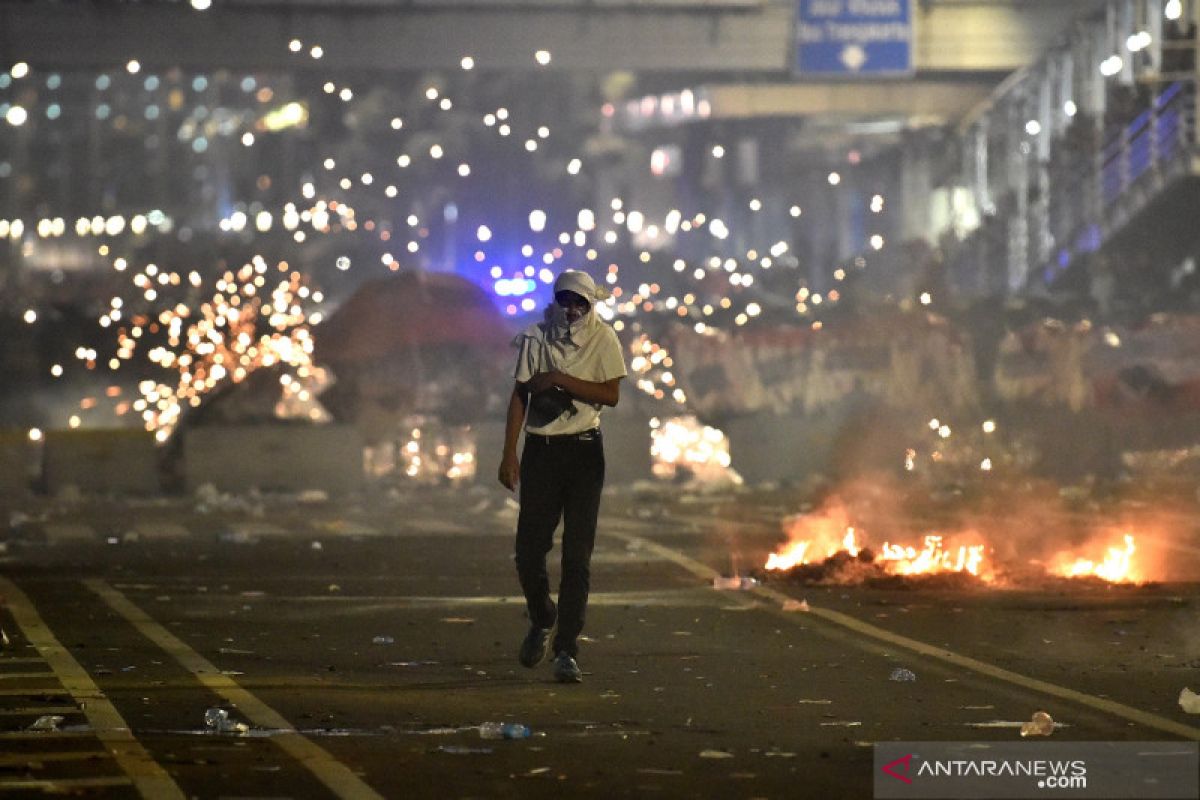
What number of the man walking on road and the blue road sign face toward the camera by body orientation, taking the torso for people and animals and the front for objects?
2

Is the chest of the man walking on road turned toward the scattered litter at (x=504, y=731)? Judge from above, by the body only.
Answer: yes

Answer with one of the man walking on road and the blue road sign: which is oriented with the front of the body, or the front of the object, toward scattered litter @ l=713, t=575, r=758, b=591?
the blue road sign

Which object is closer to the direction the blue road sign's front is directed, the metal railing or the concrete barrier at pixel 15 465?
the concrete barrier

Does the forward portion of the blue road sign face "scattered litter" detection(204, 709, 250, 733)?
yes

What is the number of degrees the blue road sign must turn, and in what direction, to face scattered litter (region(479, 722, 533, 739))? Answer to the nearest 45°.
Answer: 0° — it already faces it

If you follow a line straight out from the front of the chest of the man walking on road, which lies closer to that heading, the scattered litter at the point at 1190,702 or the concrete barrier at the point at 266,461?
the scattered litter

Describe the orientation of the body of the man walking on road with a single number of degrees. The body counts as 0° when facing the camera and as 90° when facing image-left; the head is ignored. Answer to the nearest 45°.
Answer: approximately 0°
